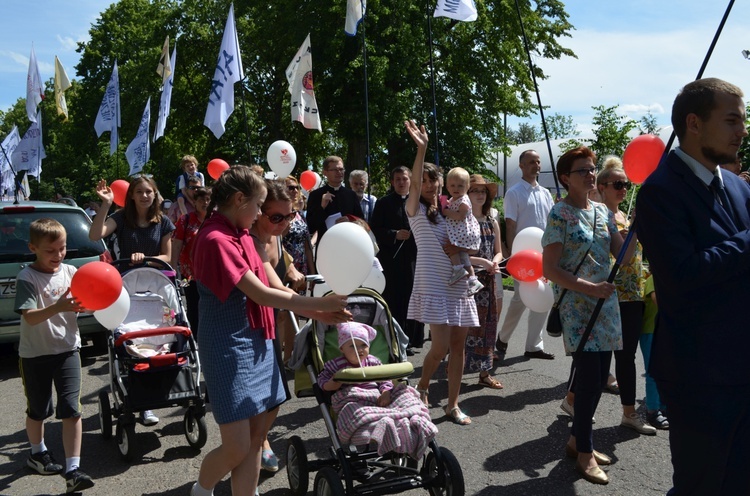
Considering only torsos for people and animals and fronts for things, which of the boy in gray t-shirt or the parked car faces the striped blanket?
the boy in gray t-shirt

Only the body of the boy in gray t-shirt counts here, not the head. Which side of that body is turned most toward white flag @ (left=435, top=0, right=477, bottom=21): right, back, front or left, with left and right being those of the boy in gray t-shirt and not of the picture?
left

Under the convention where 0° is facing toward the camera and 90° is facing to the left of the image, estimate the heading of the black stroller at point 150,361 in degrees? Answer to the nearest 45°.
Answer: approximately 315°

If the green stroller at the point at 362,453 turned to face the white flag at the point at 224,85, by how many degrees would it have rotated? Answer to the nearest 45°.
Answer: approximately 135° to its left

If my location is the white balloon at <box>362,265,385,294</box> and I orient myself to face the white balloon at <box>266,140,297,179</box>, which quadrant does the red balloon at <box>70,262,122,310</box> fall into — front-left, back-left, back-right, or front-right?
back-left

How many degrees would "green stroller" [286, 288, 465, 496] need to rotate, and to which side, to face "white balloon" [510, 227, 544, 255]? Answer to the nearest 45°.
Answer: approximately 90° to its left

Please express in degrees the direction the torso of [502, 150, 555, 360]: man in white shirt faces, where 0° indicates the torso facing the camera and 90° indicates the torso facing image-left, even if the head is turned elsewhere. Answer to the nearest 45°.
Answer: approximately 315°
